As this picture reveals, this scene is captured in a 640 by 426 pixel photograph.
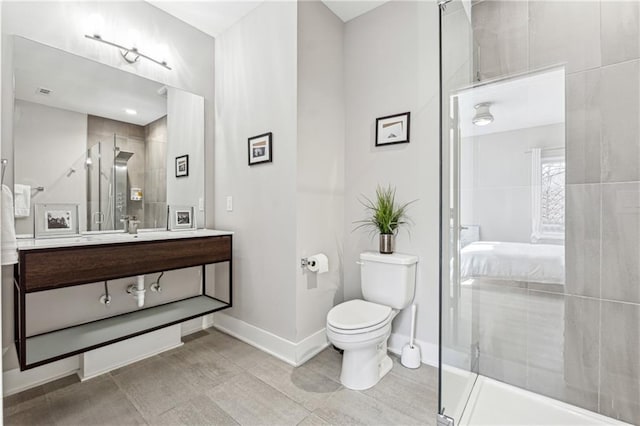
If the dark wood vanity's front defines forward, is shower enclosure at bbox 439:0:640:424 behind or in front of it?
in front

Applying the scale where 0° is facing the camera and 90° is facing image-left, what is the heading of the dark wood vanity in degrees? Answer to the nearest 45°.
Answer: approximately 315°

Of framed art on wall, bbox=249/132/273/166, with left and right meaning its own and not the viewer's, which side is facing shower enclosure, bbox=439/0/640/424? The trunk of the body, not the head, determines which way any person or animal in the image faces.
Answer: left

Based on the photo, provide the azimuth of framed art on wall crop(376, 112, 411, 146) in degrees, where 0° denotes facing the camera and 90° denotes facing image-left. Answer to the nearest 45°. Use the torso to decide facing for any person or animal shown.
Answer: approximately 45°

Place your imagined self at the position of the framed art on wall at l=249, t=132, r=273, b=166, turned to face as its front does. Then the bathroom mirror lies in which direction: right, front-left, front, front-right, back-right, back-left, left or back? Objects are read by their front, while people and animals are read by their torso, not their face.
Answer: front-right

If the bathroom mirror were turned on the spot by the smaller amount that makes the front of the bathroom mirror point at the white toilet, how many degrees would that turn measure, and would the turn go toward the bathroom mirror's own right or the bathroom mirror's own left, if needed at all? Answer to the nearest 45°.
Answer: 0° — it already faces it

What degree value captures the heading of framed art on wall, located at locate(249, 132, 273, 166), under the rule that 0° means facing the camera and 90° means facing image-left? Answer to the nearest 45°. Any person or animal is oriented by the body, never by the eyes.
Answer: approximately 45°

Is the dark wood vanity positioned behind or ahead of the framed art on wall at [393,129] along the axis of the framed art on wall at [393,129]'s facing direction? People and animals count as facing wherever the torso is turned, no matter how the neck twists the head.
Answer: ahead

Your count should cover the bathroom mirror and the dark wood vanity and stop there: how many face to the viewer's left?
0
